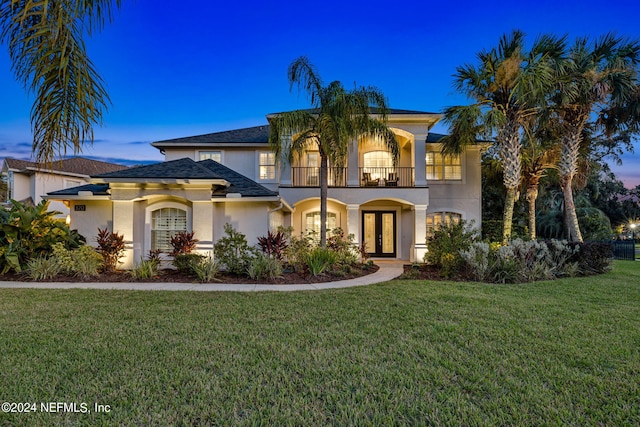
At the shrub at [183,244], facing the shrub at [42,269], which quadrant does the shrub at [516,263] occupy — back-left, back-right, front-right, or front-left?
back-left

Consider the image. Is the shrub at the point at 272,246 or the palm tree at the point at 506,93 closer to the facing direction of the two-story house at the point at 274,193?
the shrub

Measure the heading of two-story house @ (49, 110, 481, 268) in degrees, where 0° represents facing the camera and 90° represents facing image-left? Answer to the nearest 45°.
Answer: approximately 0°

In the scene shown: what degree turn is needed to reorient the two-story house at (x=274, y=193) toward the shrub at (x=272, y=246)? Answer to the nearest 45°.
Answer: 0° — it already faces it

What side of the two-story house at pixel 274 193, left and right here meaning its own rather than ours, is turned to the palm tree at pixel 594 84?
left

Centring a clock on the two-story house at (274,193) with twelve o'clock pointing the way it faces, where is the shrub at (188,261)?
The shrub is roughly at 1 o'clock from the two-story house.

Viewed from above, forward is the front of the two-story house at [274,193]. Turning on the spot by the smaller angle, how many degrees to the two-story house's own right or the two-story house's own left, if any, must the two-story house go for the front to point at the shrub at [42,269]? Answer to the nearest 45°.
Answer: approximately 45° to the two-story house's own right

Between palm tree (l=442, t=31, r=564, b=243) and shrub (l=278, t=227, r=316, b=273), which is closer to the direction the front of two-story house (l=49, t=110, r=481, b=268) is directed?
the shrub
